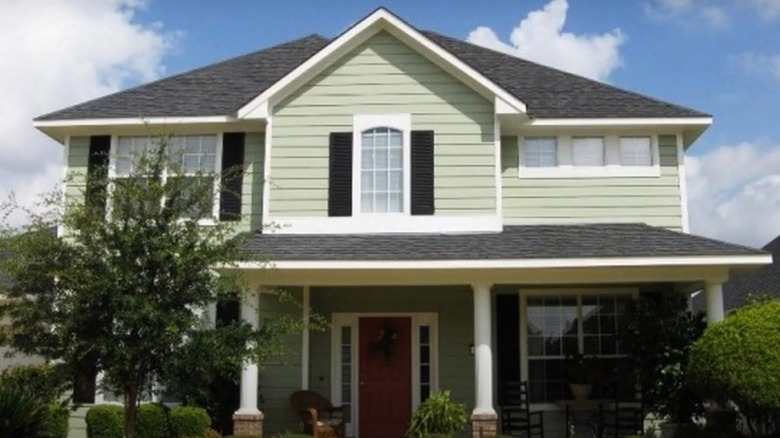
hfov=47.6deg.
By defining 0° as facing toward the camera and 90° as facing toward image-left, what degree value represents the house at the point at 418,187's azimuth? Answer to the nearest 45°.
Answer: approximately 0°

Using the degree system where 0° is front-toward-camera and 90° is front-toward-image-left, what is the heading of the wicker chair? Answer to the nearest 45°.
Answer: approximately 315°

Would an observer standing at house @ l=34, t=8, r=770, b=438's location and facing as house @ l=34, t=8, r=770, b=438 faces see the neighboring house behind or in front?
behind

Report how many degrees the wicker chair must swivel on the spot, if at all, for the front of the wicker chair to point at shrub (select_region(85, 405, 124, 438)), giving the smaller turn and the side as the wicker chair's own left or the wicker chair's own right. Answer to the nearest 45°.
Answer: approximately 135° to the wicker chair's own right

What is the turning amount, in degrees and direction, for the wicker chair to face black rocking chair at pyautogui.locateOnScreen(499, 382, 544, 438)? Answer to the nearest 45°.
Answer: approximately 45° to its left

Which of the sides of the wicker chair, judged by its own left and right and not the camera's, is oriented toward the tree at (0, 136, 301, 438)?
right

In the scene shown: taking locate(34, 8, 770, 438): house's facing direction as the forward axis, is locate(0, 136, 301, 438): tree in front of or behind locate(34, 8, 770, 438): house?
in front

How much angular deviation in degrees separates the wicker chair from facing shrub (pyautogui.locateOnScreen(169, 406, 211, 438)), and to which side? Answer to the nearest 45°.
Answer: approximately 90° to its right

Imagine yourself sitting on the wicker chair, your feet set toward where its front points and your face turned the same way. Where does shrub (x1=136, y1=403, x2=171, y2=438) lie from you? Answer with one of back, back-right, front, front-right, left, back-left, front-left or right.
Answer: back-right
